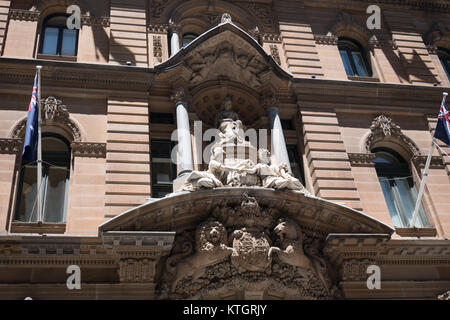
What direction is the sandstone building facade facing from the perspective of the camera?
toward the camera
